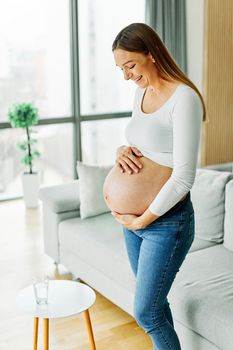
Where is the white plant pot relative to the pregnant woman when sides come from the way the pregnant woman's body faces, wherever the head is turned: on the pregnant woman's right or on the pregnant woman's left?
on the pregnant woman's right

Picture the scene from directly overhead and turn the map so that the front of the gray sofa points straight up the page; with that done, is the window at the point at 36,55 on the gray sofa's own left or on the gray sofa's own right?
on the gray sofa's own right

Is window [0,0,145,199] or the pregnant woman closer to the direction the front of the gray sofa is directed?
the pregnant woman

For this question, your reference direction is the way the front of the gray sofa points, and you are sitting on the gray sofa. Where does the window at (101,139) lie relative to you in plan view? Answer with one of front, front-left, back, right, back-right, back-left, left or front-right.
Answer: back-right

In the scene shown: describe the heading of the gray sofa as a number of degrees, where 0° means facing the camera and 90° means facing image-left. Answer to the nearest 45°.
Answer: approximately 45°

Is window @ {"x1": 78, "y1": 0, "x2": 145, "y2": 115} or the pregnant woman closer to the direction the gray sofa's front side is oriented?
the pregnant woman

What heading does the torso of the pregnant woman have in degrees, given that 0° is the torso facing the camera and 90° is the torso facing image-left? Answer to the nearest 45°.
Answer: approximately 45°

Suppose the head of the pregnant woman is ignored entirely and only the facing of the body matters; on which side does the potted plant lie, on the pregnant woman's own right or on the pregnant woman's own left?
on the pregnant woman's own right

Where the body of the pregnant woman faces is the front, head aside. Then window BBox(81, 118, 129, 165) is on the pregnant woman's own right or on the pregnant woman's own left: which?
on the pregnant woman's own right

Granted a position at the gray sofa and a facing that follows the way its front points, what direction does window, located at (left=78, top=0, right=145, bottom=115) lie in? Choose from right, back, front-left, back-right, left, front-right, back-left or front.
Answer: back-right
